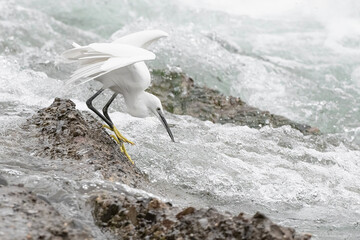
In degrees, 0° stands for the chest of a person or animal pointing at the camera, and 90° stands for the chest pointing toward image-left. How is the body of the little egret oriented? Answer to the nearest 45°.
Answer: approximately 270°

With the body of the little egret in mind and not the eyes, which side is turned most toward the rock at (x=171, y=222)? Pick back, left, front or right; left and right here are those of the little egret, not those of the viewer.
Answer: right

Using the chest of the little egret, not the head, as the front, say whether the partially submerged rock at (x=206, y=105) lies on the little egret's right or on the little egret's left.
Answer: on the little egret's left

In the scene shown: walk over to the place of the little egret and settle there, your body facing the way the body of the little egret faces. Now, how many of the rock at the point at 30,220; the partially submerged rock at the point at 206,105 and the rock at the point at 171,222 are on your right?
2

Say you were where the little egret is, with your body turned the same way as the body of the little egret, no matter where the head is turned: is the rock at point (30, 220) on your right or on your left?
on your right

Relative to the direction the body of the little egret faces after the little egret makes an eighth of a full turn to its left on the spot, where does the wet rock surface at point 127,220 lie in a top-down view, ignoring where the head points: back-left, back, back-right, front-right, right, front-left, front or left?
back-right
